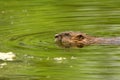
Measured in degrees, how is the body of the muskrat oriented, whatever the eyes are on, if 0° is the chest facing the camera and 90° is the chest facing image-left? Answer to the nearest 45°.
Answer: approximately 90°

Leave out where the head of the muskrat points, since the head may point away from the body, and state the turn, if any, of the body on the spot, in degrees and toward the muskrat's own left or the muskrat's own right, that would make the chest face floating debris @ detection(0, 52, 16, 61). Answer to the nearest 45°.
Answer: approximately 45° to the muskrat's own left
